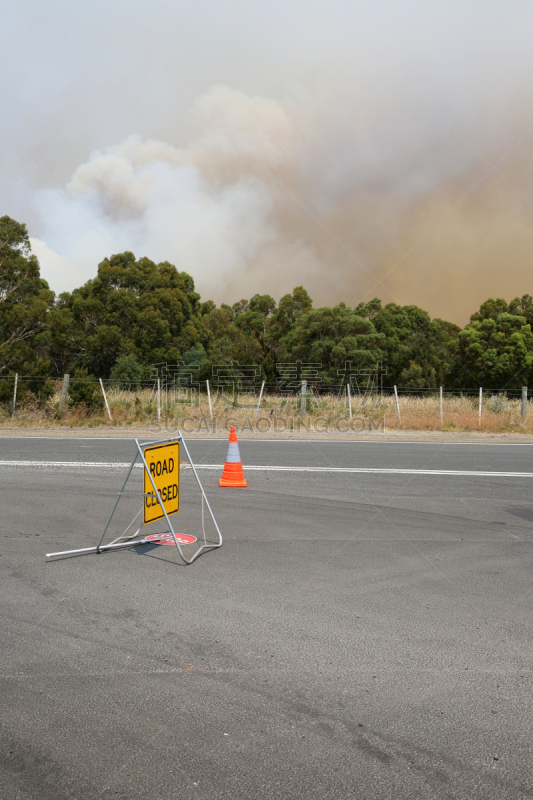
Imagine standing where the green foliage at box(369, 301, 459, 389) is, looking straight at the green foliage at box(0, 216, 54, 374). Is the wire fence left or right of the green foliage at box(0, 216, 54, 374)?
left

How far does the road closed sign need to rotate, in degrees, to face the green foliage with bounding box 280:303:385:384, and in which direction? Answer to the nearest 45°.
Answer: approximately 135° to its left

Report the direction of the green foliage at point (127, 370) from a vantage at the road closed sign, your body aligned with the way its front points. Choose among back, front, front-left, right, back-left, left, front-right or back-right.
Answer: back-left

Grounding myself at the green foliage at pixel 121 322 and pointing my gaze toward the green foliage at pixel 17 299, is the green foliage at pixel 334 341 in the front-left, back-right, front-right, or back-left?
back-left

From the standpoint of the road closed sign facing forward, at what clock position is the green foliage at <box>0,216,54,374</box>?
The green foliage is roughly at 7 o'clock from the road closed sign.

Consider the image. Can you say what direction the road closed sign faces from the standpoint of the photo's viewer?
facing the viewer and to the right of the viewer

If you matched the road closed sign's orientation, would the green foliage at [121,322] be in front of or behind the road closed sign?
behind

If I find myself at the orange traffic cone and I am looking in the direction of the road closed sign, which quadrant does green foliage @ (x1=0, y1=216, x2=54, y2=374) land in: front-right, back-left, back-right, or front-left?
back-right

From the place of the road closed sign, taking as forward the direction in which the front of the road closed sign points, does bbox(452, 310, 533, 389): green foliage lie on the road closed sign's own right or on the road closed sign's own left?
on the road closed sign's own left
